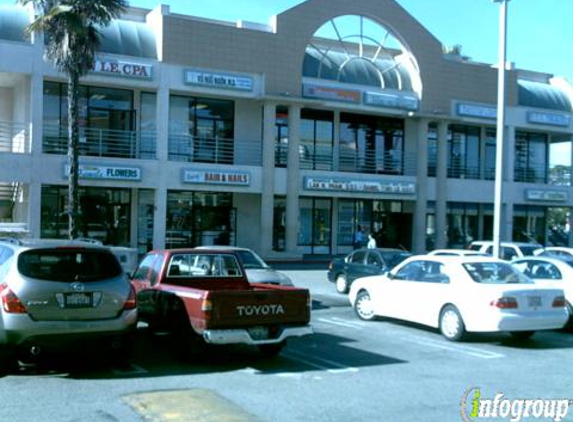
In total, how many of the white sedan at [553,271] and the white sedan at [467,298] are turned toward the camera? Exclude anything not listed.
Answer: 0

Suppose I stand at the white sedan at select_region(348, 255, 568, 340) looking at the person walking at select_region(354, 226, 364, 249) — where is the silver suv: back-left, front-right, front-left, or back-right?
back-left

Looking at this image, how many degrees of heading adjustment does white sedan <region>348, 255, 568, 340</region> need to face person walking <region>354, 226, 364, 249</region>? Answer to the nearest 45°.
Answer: approximately 45° to its right

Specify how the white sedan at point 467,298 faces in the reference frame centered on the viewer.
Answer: facing away from the viewer and to the left of the viewer

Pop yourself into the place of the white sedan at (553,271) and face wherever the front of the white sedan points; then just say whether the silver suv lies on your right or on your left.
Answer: on your left

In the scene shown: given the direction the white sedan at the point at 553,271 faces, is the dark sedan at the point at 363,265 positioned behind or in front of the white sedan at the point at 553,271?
in front

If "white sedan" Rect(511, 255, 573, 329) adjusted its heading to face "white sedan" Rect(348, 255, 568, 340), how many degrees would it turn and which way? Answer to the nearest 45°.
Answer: approximately 90° to its left

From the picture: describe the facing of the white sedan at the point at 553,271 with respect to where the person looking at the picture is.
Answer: facing away from the viewer and to the left of the viewer

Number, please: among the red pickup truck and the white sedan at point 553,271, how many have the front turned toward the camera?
0

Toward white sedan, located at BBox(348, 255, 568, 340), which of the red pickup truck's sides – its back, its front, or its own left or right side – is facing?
right

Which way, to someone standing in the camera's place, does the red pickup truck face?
facing away from the viewer and to the left of the viewer
